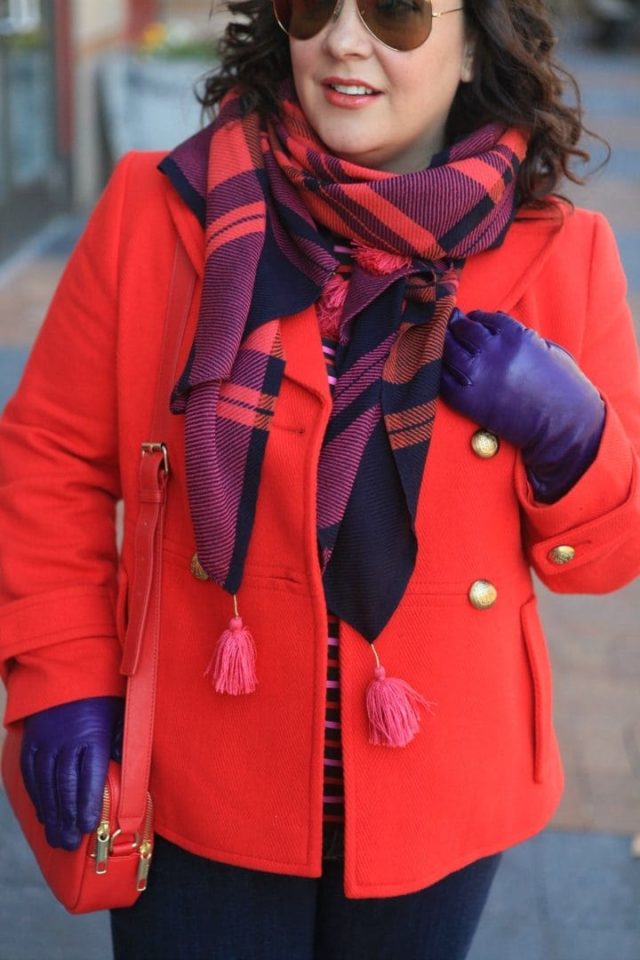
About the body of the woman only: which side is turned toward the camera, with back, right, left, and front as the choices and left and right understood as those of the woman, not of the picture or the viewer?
front
